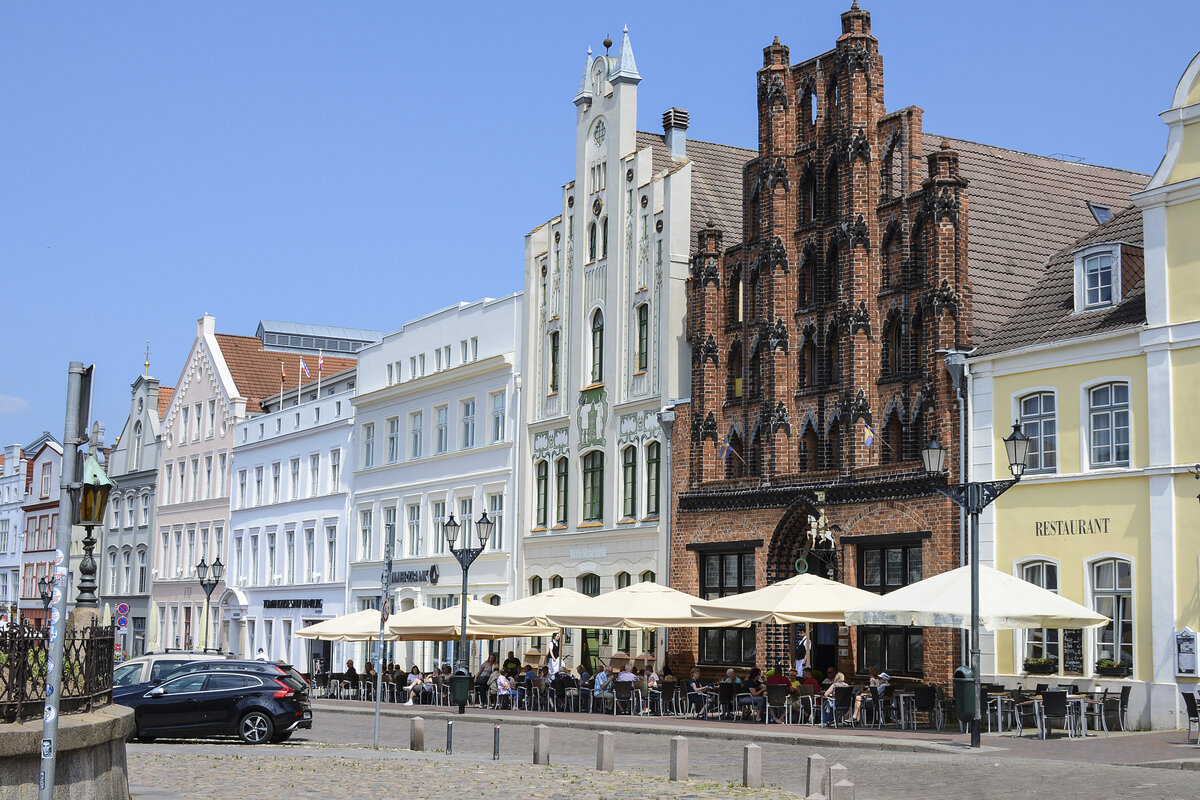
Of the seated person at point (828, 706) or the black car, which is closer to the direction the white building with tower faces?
the black car

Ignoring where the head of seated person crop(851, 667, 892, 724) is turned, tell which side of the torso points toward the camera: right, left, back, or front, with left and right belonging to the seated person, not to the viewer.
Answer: left

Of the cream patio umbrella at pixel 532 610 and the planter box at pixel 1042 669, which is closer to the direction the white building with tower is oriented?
the cream patio umbrella

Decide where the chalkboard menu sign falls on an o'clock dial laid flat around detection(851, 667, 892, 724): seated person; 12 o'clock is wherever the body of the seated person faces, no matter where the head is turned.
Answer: The chalkboard menu sign is roughly at 6 o'clock from the seated person.

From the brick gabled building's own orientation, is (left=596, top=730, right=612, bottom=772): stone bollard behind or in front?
in front

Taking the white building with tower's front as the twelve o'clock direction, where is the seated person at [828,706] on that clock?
The seated person is roughly at 10 o'clock from the white building with tower.

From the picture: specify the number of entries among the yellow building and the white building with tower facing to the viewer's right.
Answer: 0

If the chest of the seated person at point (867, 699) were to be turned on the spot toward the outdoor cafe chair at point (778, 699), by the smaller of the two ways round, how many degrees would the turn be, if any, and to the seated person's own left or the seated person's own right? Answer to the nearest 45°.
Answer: approximately 45° to the seated person's own right

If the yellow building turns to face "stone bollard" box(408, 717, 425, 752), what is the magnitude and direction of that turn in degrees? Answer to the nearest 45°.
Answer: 0° — it already faces it

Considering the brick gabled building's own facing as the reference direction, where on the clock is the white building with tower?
The white building with tower is roughly at 3 o'clock from the brick gabled building.

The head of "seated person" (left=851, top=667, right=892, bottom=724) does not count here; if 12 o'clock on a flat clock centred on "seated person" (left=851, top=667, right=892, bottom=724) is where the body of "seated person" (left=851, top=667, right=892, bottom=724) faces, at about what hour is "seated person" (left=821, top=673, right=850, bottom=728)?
"seated person" (left=821, top=673, right=850, bottom=728) is roughly at 11 o'clock from "seated person" (left=851, top=667, right=892, bottom=724).
